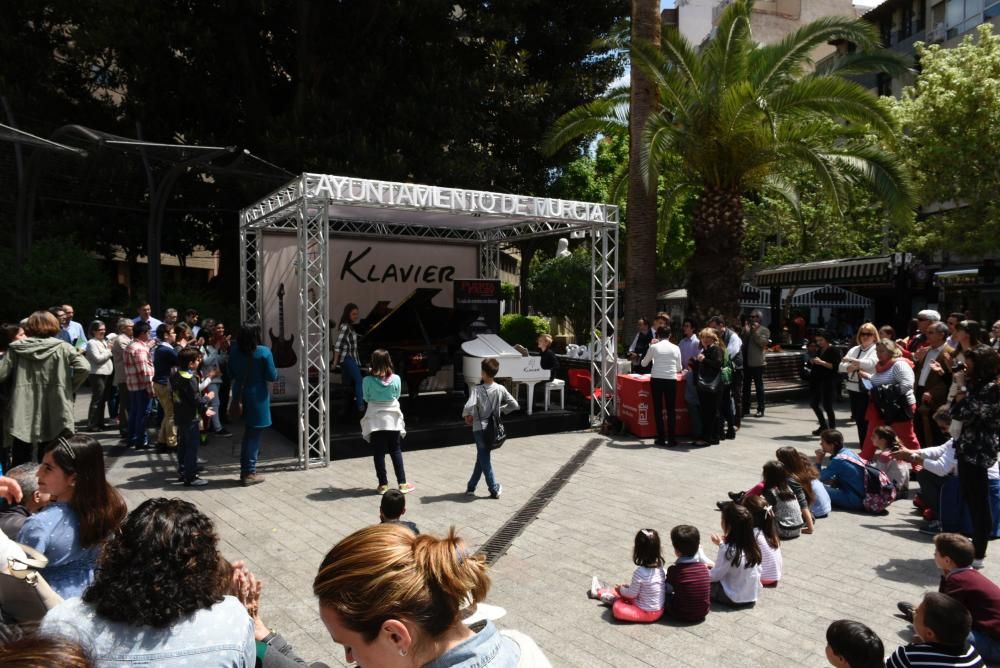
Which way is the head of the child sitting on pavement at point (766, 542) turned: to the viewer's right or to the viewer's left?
to the viewer's left

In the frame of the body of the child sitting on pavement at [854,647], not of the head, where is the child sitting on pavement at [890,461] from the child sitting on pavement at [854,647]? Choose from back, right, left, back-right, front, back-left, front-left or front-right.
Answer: front-right

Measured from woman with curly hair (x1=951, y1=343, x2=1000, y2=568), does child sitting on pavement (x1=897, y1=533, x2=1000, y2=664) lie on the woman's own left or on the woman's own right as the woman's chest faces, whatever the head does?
on the woman's own left

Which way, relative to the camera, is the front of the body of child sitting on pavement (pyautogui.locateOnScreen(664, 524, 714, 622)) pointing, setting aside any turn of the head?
away from the camera

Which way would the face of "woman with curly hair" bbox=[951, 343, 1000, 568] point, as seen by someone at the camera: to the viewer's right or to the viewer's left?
to the viewer's left

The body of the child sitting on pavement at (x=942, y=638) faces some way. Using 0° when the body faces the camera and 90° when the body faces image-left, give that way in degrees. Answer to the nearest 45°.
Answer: approximately 135°

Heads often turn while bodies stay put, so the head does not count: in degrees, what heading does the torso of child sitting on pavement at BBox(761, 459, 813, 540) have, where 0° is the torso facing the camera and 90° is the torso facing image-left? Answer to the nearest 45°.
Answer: approximately 135°

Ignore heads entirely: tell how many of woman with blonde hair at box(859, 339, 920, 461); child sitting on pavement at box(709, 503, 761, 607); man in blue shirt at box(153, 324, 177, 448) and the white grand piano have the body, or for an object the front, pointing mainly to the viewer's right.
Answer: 2

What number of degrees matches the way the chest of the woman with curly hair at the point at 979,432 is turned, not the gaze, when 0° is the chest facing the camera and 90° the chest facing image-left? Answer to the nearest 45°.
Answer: approximately 90°

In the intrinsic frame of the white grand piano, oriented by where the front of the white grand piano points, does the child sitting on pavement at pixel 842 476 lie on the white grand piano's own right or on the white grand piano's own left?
on the white grand piano's own right

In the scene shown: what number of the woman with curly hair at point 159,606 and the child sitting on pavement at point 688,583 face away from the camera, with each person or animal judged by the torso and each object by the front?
2

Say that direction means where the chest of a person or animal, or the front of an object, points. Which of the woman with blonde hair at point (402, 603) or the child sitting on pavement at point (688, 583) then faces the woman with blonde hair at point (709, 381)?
the child sitting on pavement

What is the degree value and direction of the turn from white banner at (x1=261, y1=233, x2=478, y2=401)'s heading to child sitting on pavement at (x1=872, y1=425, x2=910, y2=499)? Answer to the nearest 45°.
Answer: approximately 45° to its left

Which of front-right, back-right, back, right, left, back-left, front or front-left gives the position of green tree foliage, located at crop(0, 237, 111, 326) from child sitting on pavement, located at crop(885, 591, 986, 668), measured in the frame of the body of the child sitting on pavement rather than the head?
front-left

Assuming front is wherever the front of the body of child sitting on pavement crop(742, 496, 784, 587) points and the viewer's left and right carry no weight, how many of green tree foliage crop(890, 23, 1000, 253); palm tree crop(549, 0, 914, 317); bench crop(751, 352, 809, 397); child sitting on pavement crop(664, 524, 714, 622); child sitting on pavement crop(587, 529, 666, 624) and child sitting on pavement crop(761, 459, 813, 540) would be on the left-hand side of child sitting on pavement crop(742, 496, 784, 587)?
2

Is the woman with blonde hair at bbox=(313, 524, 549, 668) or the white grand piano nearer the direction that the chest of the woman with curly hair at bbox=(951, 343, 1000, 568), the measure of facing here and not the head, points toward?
the white grand piano
